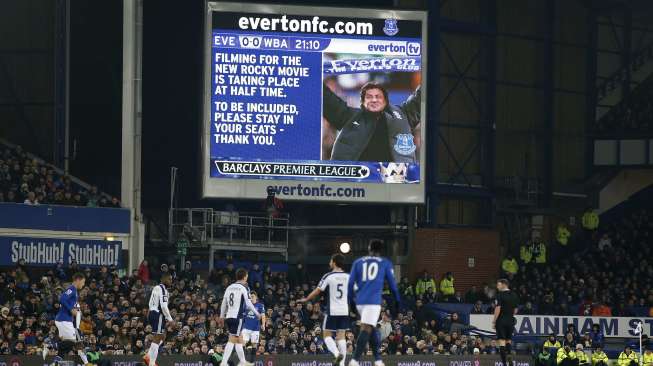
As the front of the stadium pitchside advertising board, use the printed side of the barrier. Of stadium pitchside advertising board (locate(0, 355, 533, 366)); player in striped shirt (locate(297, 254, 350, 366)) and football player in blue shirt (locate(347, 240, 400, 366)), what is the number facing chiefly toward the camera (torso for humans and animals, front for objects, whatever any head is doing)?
1

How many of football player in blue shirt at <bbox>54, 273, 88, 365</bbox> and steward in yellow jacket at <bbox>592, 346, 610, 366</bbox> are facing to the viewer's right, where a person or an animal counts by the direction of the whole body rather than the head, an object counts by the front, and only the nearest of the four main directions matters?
1

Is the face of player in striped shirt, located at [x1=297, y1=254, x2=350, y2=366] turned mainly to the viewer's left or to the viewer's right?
to the viewer's left

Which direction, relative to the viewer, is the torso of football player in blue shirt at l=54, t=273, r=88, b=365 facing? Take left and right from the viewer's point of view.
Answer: facing to the right of the viewer

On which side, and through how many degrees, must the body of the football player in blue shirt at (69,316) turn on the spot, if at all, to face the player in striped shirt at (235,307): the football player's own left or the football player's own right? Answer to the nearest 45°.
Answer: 0° — they already face them

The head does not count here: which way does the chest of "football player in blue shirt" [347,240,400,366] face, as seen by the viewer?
away from the camera

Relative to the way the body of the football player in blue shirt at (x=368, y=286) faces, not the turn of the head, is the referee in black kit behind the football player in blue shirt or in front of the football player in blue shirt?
in front
